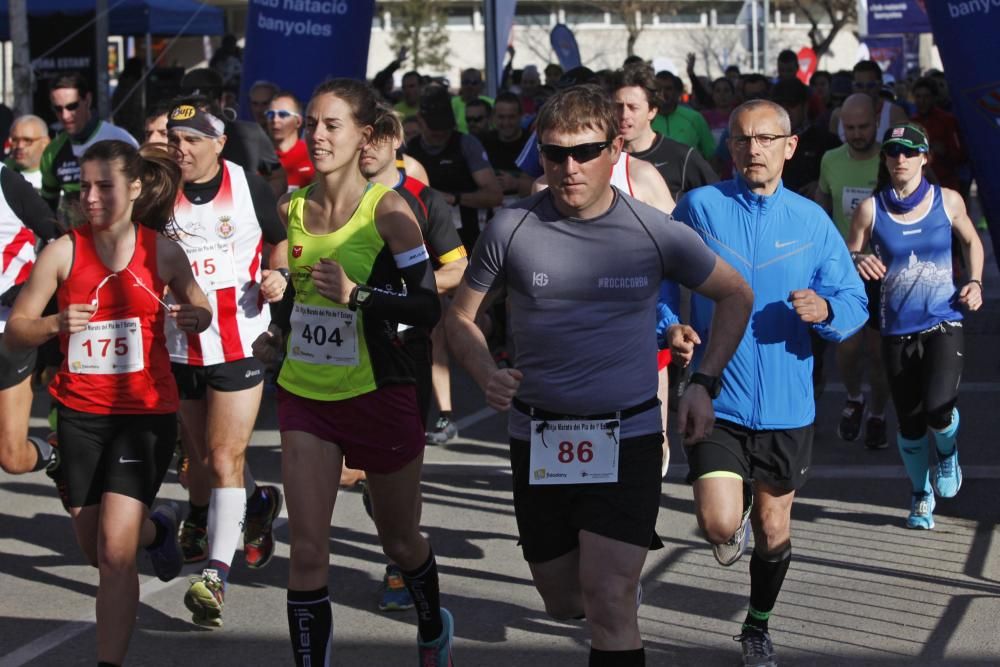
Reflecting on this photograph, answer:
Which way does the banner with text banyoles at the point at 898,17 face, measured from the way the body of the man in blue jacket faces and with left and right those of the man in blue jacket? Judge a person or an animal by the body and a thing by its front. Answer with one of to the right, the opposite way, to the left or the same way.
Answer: the same way

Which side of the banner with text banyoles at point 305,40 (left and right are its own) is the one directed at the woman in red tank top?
front

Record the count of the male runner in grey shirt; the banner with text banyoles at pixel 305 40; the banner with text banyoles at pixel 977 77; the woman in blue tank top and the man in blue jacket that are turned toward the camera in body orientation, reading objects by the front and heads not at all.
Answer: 5

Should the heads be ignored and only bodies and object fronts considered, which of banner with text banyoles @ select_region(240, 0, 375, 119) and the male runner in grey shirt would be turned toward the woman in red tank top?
the banner with text banyoles

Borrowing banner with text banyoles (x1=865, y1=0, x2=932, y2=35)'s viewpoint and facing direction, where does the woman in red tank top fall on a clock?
The woman in red tank top is roughly at 12 o'clock from the banner with text banyoles.

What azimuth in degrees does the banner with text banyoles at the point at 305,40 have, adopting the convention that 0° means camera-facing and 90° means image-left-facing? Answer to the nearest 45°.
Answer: approximately 0°

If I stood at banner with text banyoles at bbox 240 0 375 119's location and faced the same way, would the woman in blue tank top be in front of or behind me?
in front

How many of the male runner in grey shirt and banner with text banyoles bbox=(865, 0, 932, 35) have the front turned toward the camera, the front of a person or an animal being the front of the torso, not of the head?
2

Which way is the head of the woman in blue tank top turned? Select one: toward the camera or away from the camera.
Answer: toward the camera

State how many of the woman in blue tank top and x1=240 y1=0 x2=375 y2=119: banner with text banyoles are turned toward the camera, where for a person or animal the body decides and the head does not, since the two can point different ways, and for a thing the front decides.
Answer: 2

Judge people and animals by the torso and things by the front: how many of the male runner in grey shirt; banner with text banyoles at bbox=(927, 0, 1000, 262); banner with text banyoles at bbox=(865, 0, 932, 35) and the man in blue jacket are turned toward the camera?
4

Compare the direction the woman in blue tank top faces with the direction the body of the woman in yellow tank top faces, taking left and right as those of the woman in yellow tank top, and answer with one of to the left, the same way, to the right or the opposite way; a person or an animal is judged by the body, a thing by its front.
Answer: the same way

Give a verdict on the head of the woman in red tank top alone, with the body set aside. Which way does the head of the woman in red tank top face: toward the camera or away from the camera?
toward the camera

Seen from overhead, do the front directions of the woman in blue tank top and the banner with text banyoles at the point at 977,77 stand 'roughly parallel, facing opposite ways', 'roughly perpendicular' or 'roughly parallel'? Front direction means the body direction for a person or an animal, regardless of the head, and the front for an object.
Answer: roughly parallel

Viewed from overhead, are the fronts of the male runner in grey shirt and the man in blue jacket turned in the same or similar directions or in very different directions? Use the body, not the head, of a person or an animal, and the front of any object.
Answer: same or similar directions

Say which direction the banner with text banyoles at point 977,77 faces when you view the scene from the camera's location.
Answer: facing the viewer

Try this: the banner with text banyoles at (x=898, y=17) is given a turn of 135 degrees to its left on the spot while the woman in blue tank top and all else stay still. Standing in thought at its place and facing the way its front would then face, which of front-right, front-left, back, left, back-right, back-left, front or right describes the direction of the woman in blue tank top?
back-right

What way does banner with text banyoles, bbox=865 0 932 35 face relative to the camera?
toward the camera

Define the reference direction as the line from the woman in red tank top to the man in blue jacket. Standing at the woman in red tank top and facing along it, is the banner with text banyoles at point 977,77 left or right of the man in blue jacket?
left

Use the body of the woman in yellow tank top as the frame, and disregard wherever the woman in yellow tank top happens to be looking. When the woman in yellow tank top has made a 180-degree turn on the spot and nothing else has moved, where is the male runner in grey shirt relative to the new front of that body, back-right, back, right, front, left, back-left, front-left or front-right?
right

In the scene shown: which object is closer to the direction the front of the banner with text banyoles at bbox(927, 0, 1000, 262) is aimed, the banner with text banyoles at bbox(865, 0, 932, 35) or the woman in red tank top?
the woman in red tank top
